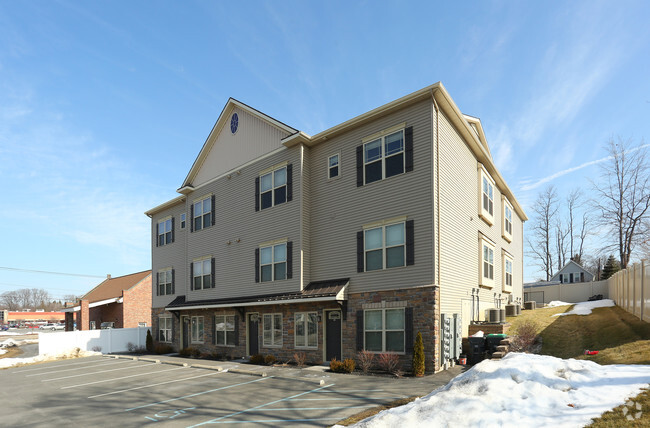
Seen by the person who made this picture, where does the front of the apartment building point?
facing the viewer and to the left of the viewer

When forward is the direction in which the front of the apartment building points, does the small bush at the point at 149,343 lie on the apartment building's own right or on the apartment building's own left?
on the apartment building's own right

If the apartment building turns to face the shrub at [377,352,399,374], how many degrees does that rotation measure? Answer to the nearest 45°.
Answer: approximately 45° to its left

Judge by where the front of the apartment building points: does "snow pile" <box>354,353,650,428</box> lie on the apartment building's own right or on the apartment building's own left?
on the apartment building's own left

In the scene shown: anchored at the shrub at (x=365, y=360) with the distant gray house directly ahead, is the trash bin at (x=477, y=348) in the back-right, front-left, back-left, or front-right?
front-right

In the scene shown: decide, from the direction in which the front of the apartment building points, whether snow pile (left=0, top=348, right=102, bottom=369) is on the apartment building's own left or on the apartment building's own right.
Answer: on the apartment building's own right
